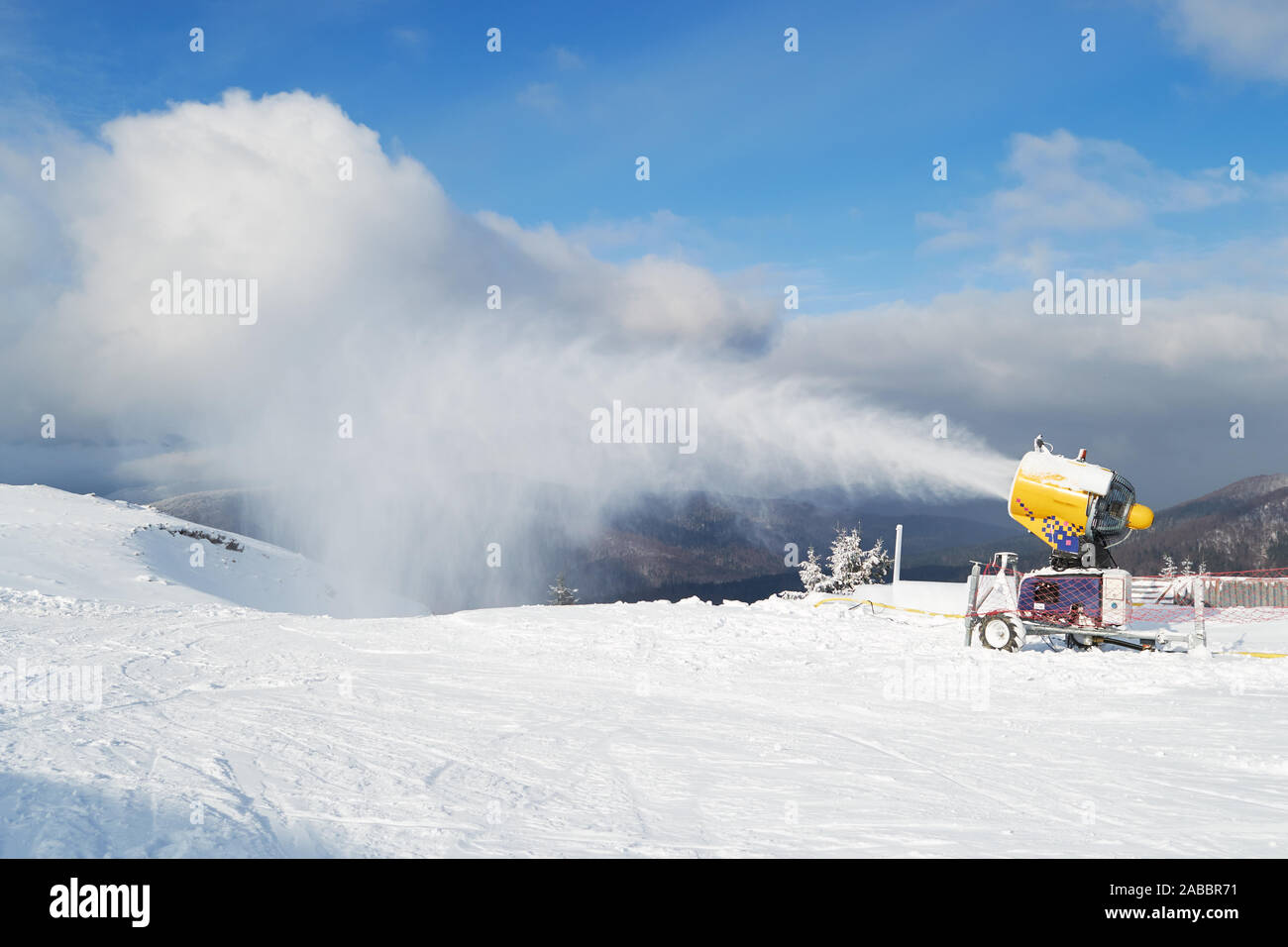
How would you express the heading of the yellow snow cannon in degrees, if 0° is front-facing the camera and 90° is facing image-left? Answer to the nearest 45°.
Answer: approximately 90°
